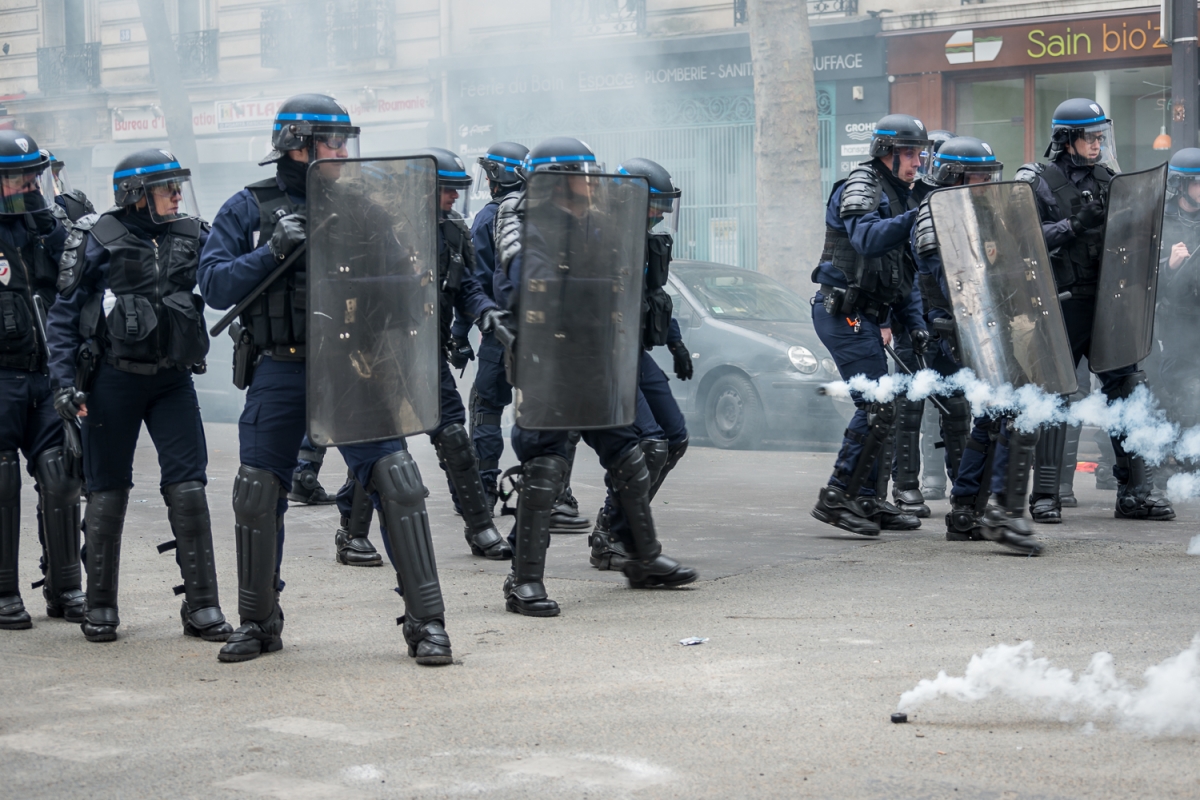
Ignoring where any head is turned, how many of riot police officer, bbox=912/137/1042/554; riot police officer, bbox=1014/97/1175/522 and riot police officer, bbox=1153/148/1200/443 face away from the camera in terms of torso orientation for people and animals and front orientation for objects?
0

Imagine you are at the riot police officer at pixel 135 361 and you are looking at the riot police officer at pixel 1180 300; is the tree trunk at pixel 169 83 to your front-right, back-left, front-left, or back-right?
front-left

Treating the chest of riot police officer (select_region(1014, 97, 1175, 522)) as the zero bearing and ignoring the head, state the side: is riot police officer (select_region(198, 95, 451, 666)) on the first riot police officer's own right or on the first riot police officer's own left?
on the first riot police officer's own right

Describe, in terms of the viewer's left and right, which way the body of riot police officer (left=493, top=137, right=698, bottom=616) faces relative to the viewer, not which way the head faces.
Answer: facing the viewer and to the right of the viewer

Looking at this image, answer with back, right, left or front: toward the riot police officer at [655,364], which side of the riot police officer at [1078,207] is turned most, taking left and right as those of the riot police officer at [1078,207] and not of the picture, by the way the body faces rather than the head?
right
